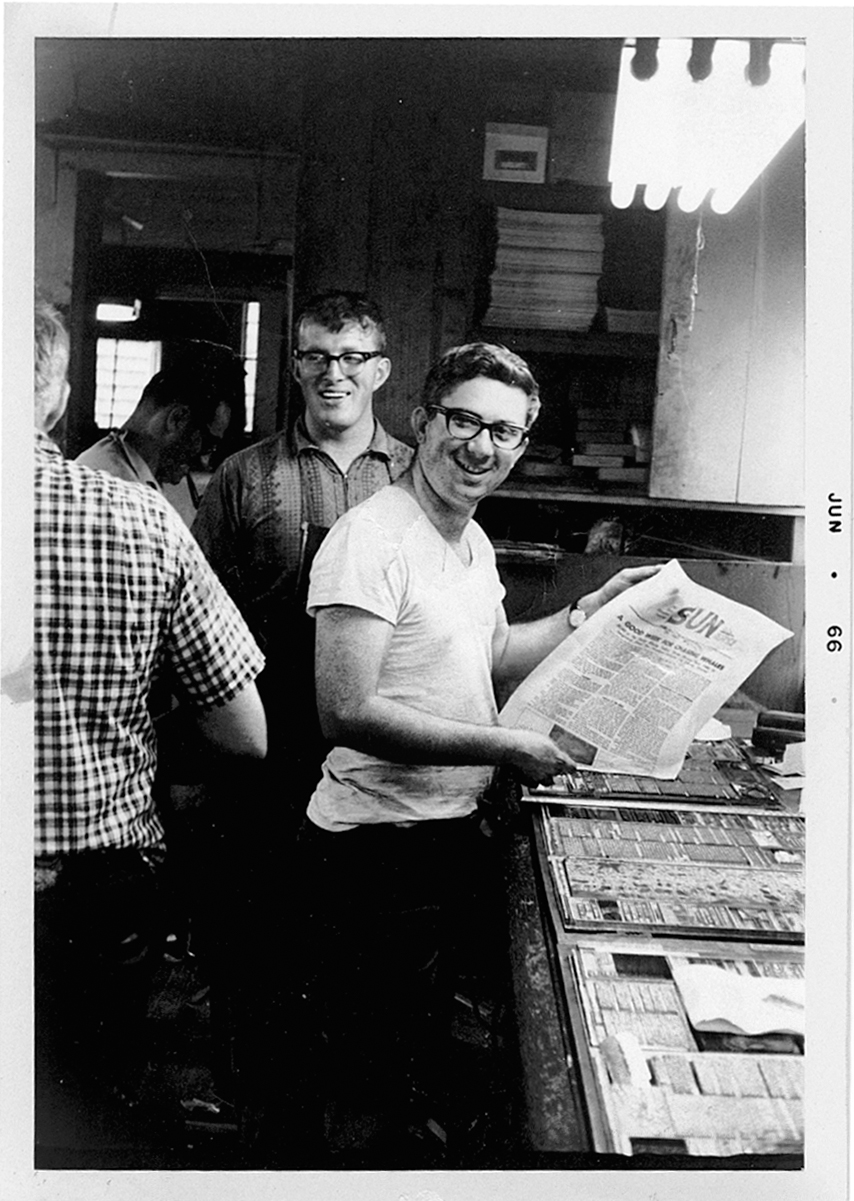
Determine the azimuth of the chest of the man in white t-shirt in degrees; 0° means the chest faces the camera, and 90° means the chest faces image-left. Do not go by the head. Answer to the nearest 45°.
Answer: approximately 315°

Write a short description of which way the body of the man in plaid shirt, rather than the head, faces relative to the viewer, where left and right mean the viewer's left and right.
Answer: facing away from the viewer
